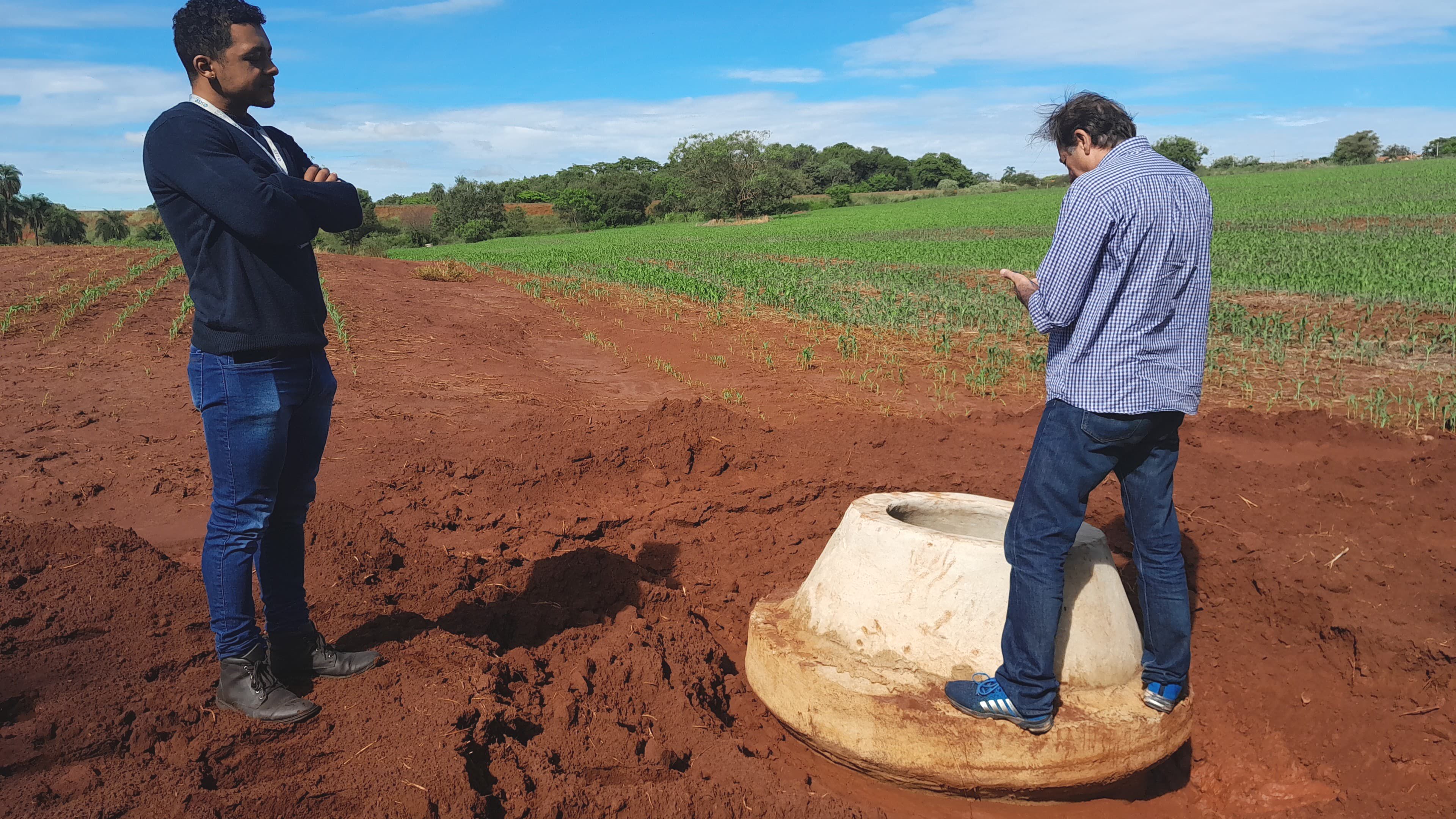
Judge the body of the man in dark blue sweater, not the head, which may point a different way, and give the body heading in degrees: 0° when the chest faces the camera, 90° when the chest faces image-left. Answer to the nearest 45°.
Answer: approximately 315°

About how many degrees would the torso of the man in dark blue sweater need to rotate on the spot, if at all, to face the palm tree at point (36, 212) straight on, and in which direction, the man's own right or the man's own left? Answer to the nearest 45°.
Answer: approximately 135° to the man's own left

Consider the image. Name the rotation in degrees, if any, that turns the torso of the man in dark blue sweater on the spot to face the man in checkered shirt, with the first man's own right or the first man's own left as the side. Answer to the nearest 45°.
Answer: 0° — they already face them

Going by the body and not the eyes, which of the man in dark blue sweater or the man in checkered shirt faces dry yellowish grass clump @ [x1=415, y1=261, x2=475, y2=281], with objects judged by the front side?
the man in checkered shirt

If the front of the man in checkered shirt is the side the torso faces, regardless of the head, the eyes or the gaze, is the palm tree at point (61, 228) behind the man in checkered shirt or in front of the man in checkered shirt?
in front

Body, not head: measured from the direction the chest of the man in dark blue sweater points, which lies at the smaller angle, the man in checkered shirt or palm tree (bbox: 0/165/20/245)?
the man in checkered shirt

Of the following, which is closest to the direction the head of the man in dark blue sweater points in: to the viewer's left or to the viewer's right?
to the viewer's right

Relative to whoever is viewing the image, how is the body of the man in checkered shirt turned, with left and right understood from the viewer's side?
facing away from the viewer and to the left of the viewer

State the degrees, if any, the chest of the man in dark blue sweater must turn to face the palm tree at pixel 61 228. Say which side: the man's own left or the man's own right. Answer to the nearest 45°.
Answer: approximately 135° to the man's own left

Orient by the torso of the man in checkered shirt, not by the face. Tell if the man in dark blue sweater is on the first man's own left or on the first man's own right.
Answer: on the first man's own left

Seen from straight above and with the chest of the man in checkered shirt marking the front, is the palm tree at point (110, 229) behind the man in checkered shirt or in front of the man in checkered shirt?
in front

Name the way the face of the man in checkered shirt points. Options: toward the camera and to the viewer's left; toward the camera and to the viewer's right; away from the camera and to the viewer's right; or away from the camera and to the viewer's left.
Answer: away from the camera and to the viewer's left
